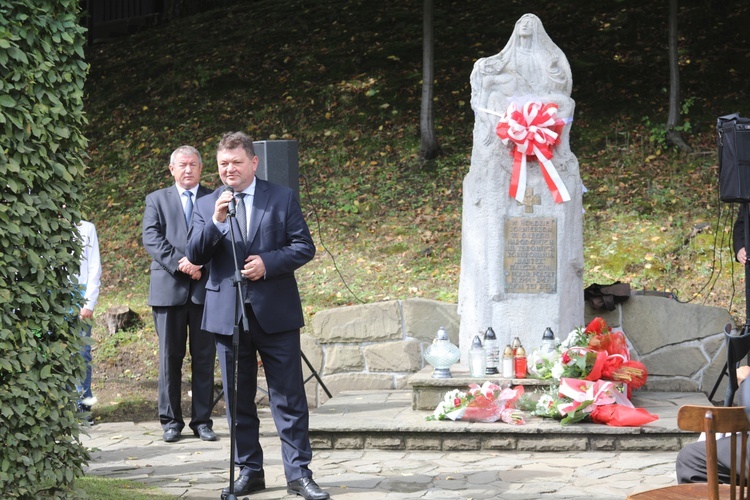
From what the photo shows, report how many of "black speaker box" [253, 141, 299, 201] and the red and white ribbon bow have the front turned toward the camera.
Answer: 2

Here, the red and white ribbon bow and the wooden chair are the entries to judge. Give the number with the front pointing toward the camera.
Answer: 1

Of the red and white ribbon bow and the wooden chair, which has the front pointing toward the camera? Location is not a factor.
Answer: the red and white ribbon bow

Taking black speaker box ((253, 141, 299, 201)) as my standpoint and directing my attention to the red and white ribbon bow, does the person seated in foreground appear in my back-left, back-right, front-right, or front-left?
front-right

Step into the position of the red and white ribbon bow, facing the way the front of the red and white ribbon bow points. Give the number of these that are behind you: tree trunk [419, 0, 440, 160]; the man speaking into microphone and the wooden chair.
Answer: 1

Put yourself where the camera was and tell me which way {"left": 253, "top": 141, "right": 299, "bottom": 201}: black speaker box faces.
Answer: facing the viewer

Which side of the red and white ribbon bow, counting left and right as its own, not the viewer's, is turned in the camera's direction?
front

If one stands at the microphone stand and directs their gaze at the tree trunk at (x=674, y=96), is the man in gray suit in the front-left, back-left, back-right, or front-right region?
front-left

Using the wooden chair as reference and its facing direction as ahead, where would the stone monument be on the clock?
The stone monument is roughly at 1 o'clock from the wooden chair.

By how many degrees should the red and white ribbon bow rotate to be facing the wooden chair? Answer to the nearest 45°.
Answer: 0° — it already faces it

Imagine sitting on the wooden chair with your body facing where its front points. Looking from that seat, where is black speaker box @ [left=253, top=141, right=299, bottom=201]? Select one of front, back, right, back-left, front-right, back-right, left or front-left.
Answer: front

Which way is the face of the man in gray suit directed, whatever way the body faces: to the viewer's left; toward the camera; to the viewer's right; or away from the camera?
toward the camera

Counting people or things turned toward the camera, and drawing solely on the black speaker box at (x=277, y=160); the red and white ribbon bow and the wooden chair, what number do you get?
2

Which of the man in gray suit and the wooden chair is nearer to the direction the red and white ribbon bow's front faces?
the wooden chair

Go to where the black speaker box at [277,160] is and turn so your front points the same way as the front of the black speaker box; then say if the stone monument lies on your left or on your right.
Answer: on your left

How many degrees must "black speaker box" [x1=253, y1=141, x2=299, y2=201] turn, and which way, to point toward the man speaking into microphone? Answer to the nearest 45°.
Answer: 0° — it already faces them

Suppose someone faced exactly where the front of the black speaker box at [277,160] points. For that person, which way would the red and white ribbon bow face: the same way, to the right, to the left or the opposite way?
the same way

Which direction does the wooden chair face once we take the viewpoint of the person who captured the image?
facing away from the viewer and to the left of the viewer
